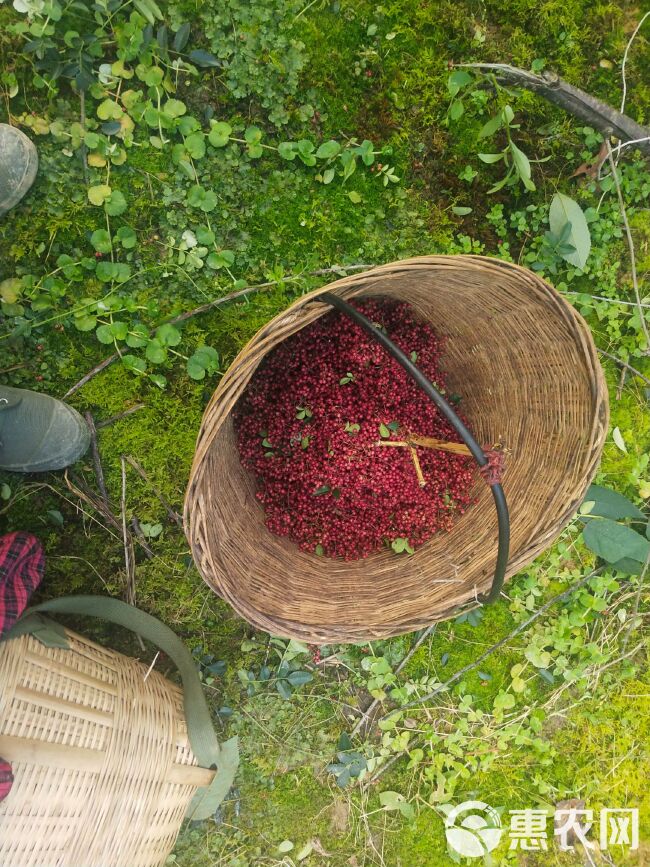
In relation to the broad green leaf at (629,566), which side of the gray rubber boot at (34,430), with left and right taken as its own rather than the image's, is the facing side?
front

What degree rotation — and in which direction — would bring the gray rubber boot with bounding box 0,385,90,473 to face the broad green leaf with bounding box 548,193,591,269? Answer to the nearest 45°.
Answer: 0° — it already faces it

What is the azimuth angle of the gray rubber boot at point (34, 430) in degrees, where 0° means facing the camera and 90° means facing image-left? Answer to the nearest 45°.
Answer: approximately 270°
